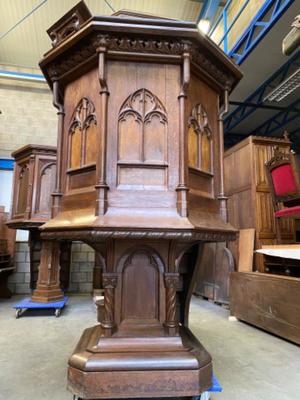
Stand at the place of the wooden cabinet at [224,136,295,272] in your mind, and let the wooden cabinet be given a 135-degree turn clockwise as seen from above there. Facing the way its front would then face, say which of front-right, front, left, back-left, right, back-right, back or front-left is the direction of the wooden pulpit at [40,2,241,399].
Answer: left

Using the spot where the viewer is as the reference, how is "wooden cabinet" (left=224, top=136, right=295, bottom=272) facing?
facing the viewer and to the right of the viewer

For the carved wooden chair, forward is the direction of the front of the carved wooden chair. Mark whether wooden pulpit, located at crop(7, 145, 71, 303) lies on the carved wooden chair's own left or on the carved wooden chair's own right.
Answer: on the carved wooden chair's own right

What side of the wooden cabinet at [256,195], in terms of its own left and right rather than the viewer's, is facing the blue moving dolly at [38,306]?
right
